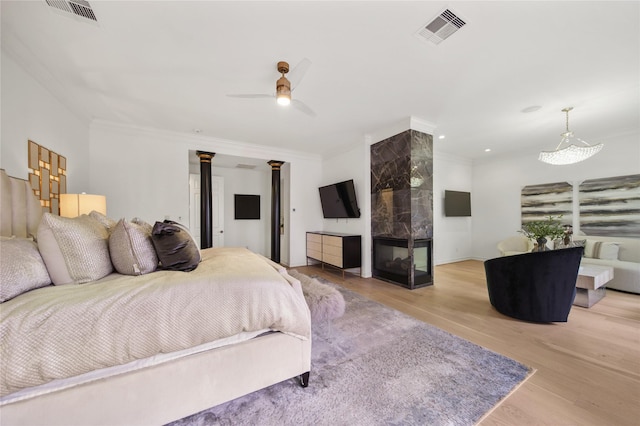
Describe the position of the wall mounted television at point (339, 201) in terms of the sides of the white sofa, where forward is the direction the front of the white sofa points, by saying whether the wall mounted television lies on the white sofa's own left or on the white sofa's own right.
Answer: on the white sofa's own right

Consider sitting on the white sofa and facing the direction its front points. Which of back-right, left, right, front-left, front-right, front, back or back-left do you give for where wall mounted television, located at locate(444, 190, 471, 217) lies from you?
right

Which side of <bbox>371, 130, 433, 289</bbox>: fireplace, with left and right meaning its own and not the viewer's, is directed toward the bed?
front

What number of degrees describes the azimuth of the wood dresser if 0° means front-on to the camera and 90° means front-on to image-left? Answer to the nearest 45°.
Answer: approximately 45°

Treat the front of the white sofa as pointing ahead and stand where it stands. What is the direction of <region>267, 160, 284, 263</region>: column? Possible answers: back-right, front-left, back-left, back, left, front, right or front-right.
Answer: front-right

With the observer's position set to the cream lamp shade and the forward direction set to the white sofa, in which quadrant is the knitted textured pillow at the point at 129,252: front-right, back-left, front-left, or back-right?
front-right

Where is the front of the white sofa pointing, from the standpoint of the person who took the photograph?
facing the viewer

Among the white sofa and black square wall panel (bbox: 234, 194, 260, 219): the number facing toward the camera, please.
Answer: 2

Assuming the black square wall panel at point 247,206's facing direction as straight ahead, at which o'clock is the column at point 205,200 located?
The column is roughly at 1 o'clock from the black square wall panel.

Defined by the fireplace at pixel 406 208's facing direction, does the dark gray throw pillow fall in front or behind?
in front

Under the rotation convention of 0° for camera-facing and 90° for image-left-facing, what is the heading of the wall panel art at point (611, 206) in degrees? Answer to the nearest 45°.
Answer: approximately 45°

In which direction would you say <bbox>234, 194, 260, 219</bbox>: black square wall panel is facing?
toward the camera

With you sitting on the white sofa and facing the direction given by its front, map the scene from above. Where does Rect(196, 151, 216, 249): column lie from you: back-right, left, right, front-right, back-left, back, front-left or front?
front-right

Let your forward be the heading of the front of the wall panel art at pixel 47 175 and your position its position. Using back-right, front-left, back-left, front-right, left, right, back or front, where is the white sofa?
front

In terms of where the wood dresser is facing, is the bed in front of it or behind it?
in front

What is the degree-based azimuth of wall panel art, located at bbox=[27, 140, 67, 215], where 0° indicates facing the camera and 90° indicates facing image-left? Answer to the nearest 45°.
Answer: approximately 315°

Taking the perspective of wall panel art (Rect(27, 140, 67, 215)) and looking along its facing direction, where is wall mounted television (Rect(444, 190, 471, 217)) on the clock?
The wall mounted television is roughly at 11 o'clock from the wall panel art.

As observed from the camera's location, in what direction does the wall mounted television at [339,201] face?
facing the viewer and to the left of the viewer
